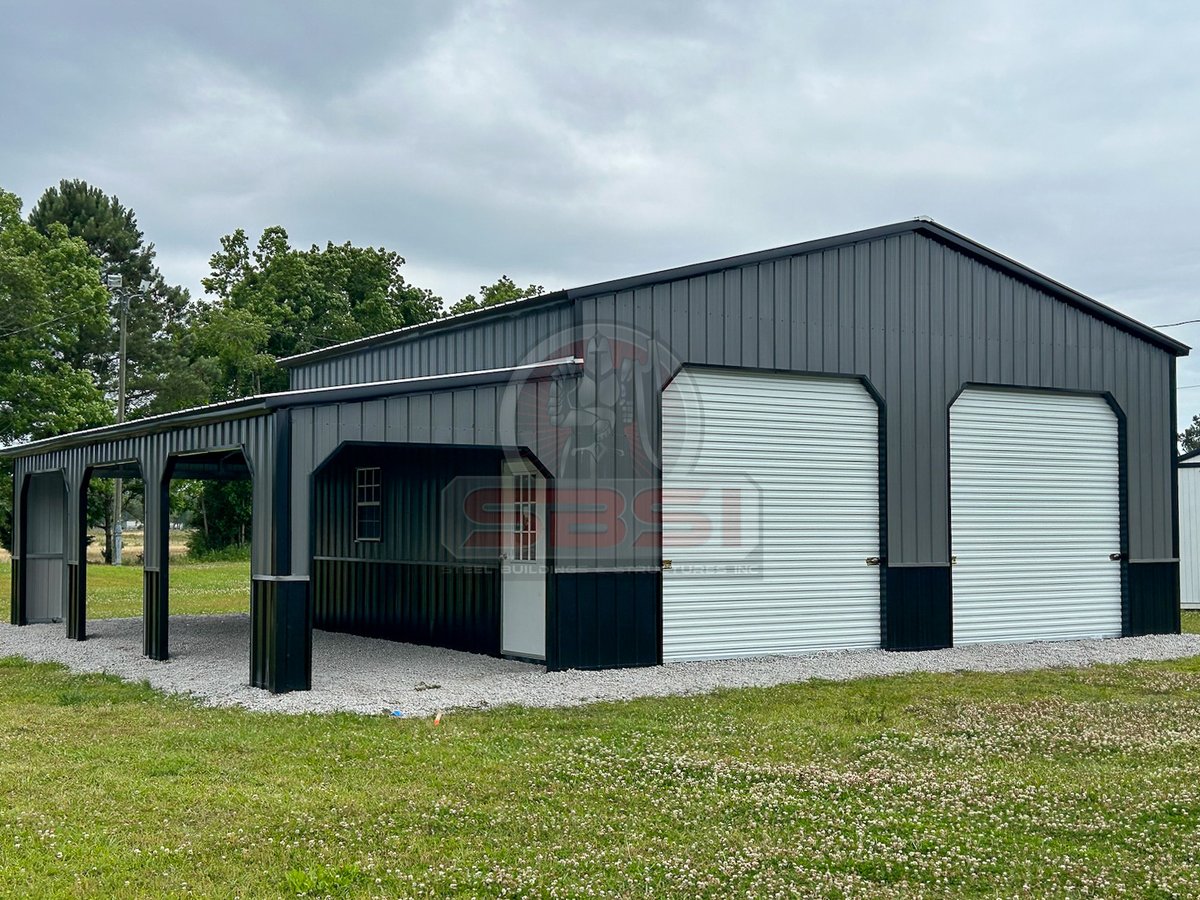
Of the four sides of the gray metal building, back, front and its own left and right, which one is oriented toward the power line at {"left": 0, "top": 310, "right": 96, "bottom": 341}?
back

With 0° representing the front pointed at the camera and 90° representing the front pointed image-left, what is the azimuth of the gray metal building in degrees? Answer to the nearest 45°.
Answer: approximately 315°

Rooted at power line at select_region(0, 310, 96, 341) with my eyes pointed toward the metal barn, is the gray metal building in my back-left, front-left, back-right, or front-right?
front-right

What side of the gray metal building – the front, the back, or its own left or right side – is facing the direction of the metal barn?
left
